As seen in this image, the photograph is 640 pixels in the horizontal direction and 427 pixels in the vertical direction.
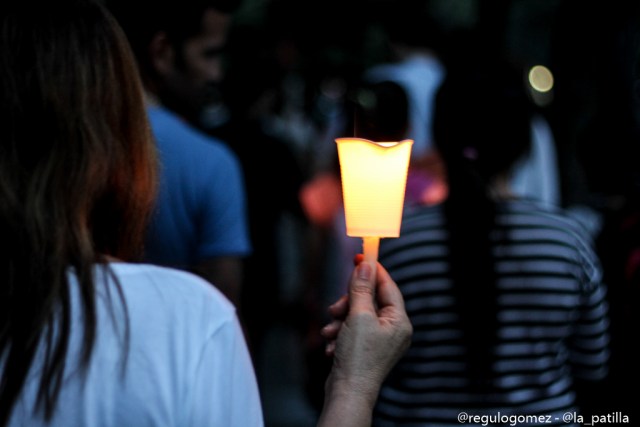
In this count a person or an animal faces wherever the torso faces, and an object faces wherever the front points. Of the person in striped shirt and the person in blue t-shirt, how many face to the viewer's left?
0

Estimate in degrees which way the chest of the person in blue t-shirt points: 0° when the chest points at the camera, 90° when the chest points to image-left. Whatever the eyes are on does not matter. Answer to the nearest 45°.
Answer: approximately 225°

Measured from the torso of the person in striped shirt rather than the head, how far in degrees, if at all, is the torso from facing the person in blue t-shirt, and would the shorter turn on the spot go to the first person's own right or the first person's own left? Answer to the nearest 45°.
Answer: approximately 90° to the first person's own left

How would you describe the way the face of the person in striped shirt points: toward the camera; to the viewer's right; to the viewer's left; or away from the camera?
away from the camera

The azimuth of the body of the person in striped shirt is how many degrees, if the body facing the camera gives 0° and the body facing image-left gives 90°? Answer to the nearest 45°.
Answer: approximately 180°
